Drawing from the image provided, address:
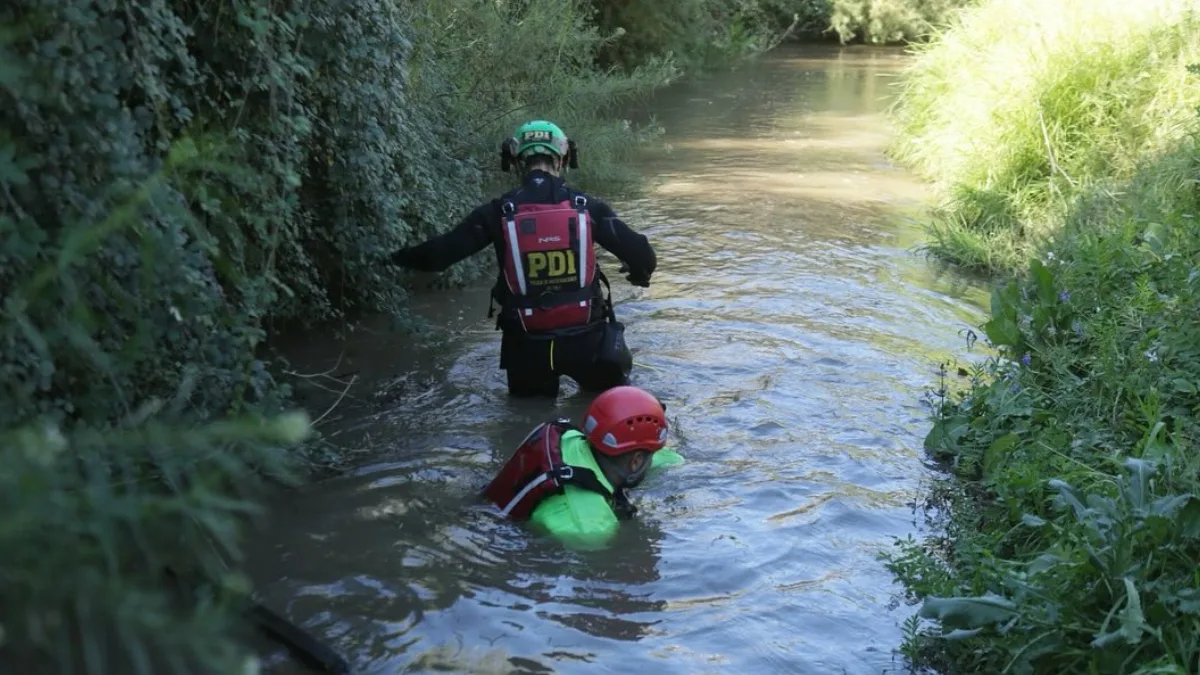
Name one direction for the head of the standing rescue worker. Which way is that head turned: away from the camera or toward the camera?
away from the camera

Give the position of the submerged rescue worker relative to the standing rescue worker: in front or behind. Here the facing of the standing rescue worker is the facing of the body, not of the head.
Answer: behind

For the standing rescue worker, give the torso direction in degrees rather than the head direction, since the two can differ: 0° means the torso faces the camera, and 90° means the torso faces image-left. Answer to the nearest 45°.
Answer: approximately 180°
